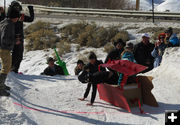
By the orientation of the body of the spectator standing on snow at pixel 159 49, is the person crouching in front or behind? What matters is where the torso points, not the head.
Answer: in front

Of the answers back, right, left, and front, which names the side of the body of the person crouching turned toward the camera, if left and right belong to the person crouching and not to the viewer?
front

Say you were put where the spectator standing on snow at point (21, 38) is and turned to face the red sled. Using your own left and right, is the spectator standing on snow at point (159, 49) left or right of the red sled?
left

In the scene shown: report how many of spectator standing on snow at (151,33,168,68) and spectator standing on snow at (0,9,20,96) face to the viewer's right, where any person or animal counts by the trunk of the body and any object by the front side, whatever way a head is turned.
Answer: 1

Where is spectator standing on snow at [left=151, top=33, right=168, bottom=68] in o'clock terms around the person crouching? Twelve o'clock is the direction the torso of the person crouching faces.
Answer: The spectator standing on snow is roughly at 9 o'clock from the person crouching.

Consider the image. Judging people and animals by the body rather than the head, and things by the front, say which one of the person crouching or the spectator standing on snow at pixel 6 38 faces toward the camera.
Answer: the person crouching

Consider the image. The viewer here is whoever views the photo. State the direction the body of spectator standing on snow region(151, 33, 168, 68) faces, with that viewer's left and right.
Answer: facing the viewer and to the left of the viewer

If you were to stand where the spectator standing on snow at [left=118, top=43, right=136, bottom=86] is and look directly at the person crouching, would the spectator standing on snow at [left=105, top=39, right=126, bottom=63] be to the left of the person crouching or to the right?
right

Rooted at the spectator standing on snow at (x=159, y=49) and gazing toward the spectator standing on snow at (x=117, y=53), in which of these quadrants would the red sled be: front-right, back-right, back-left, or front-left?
front-left

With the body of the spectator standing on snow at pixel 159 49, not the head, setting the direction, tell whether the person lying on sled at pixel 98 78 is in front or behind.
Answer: in front

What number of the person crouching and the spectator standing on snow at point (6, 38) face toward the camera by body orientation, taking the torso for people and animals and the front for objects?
1

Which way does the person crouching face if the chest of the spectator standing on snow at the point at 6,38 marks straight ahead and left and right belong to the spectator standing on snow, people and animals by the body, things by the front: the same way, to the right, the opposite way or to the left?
to the right

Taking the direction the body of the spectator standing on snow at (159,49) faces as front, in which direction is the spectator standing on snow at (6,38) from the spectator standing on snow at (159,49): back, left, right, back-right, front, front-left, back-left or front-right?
front

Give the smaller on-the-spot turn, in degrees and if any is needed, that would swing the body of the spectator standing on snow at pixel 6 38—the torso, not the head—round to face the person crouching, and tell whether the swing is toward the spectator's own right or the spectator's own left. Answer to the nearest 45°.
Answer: approximately 90° to the spectator's own left

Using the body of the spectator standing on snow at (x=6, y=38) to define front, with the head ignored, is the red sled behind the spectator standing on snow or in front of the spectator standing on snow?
in front

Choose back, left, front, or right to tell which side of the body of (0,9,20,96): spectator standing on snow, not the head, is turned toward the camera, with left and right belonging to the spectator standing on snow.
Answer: right

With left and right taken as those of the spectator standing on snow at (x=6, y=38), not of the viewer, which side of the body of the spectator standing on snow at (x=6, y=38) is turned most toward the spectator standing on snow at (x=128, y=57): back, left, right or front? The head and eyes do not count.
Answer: front

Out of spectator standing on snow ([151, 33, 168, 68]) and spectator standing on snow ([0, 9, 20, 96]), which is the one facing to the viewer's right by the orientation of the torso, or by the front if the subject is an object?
spectator standing on snow ([0, 9, 20, 96])
